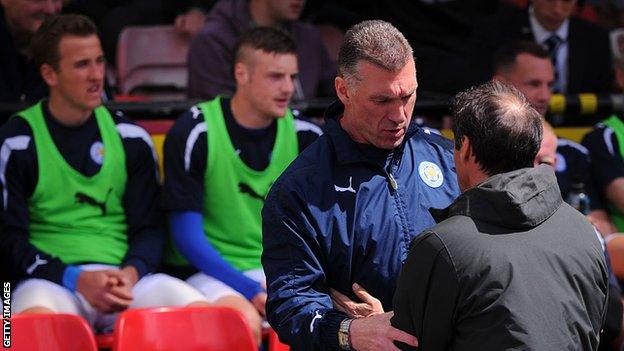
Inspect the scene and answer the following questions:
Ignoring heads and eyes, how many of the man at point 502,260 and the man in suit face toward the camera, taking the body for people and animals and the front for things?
1

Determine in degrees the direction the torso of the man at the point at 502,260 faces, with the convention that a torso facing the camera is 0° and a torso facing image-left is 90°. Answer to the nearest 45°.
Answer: approximately 135°

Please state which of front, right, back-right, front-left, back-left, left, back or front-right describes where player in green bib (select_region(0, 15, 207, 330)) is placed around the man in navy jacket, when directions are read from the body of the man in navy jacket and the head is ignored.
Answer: back

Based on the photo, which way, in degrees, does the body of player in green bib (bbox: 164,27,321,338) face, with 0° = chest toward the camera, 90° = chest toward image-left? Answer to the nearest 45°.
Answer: approximately 315°

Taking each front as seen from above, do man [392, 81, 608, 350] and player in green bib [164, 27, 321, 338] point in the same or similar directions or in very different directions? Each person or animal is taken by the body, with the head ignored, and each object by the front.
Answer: very different directions
